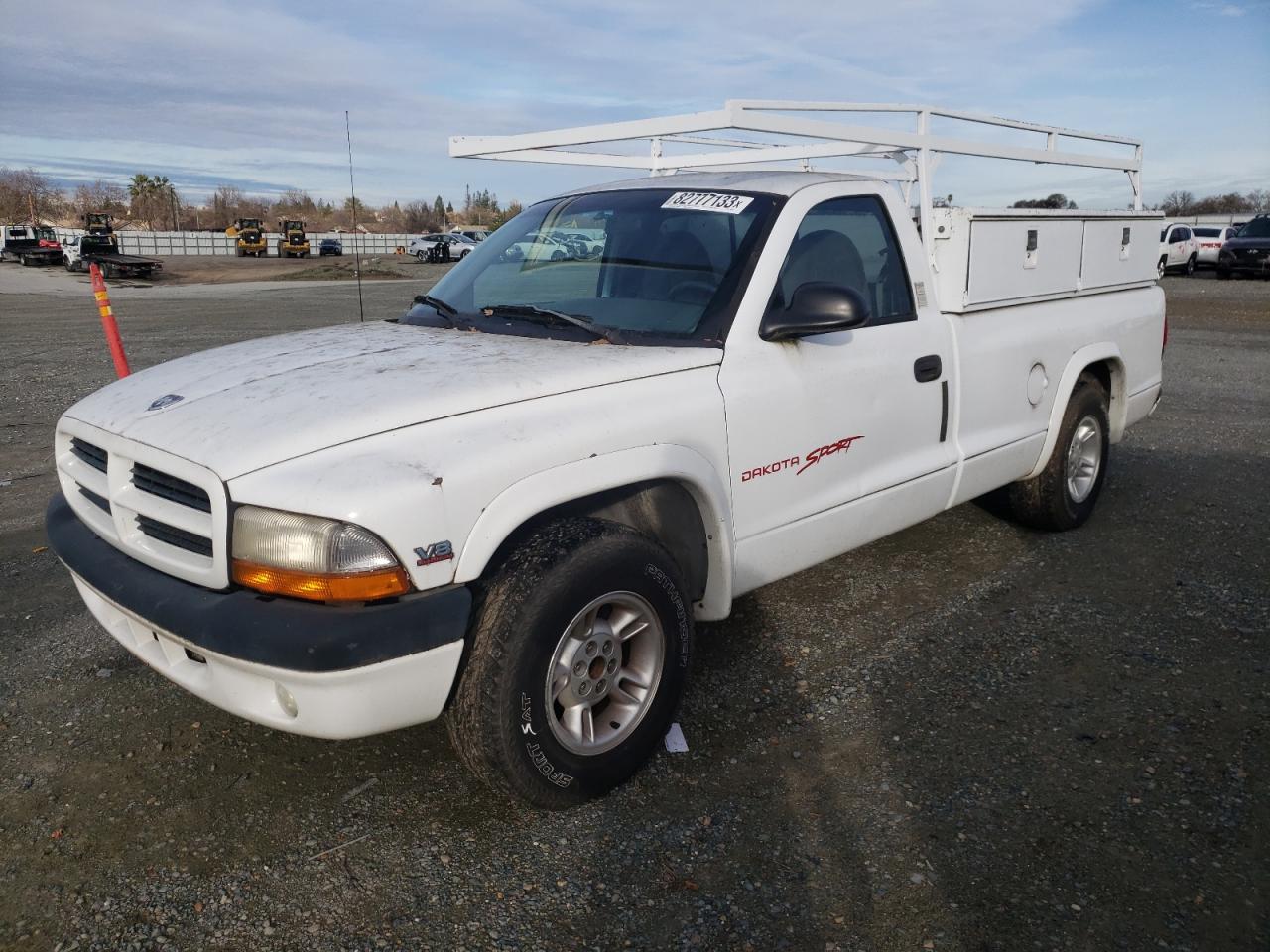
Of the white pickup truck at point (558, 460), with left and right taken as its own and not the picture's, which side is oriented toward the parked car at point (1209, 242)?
back

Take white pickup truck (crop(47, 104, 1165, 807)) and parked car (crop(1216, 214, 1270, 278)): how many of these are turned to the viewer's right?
0

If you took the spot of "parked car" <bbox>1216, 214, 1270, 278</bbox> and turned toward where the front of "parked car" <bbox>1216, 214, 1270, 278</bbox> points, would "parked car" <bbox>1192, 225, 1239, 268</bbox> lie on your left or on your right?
on your right

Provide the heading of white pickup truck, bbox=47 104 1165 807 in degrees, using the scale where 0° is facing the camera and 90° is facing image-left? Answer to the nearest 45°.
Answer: approximately 45°

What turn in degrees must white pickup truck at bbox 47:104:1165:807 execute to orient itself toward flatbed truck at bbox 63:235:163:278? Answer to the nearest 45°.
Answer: approximately 90° to its right

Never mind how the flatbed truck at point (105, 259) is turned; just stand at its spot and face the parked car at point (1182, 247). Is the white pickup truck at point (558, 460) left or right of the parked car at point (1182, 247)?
right

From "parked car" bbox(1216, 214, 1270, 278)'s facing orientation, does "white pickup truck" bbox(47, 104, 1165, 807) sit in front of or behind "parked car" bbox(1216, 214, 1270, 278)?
in front

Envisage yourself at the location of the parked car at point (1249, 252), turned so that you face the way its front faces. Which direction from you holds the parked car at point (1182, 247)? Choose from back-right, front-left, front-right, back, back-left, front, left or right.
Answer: right

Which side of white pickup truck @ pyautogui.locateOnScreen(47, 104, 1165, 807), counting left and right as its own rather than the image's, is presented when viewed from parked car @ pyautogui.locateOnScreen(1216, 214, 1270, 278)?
back

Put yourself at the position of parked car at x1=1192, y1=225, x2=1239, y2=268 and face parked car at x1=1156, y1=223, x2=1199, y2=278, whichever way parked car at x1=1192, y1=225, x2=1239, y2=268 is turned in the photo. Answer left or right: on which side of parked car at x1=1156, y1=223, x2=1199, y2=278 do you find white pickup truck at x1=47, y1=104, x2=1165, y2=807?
left
